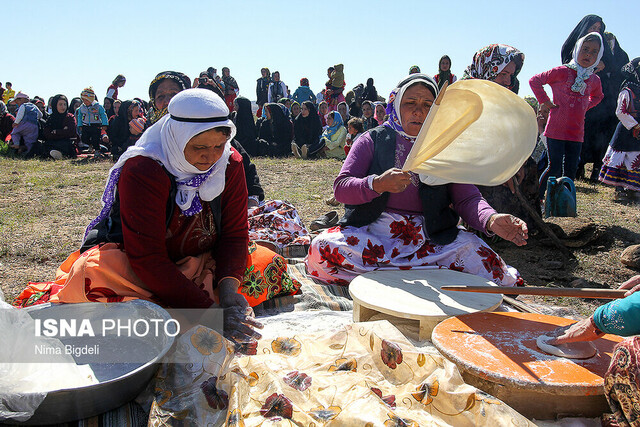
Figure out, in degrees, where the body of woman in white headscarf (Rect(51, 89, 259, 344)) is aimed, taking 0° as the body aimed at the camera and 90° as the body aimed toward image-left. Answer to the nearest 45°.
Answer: approximately 315°

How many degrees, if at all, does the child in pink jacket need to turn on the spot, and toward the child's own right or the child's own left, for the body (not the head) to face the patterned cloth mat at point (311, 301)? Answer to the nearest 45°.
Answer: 0° — they already face it

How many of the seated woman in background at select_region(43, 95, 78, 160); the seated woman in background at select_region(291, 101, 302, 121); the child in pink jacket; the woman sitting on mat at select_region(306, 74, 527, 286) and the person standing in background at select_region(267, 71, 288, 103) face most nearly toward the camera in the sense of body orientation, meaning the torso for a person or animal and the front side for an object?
5

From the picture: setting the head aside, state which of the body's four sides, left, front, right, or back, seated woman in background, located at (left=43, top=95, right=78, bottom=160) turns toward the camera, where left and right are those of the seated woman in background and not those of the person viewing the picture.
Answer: front

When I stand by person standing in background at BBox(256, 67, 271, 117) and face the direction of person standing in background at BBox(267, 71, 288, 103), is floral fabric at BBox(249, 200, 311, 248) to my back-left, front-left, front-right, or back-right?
front-right

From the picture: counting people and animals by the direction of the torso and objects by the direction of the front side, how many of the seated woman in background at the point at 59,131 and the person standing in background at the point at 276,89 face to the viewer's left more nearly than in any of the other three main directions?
0

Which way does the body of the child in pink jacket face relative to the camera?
toward the camera

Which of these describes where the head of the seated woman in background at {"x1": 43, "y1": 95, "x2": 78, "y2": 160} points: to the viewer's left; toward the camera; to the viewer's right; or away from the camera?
toward the camera

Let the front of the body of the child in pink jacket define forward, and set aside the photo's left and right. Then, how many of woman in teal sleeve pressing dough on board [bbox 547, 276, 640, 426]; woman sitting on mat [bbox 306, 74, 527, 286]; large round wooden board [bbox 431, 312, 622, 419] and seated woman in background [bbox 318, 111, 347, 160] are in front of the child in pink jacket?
3

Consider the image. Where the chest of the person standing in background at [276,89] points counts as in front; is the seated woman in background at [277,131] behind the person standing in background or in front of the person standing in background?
in front

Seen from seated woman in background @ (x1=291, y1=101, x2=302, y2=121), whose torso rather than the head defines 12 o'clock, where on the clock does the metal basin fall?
The metal basin is roughly at 12 o'clock from the seated woman in background.

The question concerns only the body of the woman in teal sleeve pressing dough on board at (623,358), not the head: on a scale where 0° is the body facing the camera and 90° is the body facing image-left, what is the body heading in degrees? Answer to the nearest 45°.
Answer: approximately 90°

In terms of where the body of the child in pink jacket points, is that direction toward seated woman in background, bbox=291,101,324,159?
no

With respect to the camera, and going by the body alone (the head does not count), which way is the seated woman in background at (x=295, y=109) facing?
toward the camera

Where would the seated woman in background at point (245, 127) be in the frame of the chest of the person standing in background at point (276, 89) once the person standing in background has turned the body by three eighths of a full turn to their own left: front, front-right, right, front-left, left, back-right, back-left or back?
back-right

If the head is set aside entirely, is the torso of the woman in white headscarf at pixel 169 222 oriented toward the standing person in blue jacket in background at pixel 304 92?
no

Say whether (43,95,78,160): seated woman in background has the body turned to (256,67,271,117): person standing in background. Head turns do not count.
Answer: no

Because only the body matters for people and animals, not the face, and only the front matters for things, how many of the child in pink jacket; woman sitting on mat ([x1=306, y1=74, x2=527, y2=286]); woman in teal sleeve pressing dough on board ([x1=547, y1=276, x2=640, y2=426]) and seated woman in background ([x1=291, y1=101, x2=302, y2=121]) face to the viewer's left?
1

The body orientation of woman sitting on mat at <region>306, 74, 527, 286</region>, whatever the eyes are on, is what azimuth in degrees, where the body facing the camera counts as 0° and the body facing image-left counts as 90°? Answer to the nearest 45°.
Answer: approximately 0°

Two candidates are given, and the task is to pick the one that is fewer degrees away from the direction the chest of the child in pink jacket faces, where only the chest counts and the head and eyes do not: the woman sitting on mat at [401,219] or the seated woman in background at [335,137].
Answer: the woman sitting on mat

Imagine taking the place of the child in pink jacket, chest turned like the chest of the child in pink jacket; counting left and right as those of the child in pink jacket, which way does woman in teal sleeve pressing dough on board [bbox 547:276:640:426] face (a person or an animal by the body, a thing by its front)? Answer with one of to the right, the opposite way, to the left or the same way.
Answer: to the right
